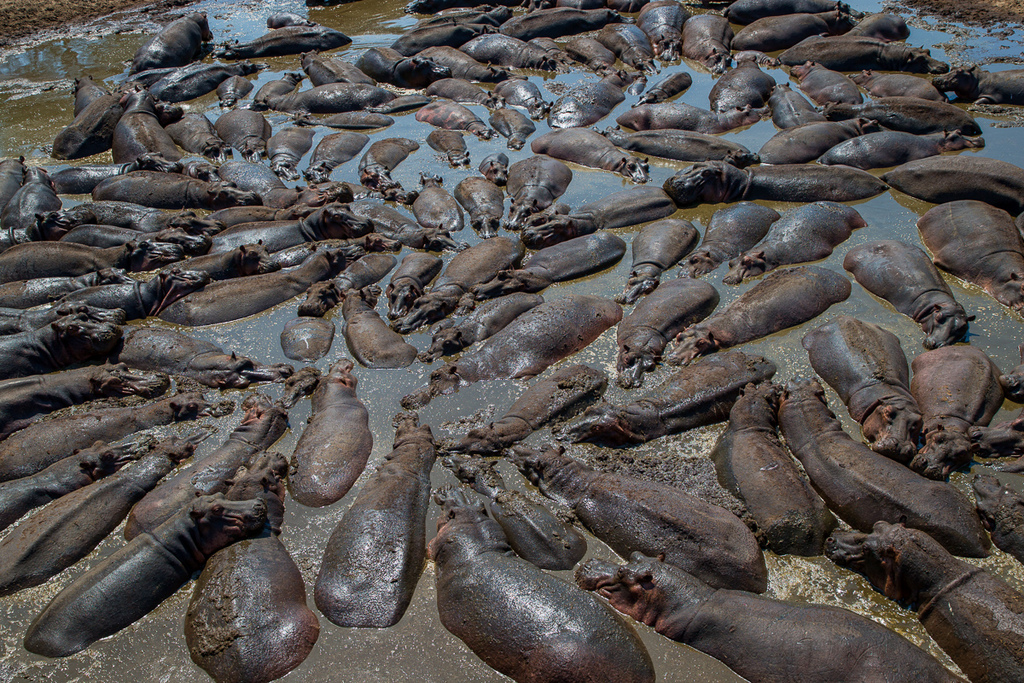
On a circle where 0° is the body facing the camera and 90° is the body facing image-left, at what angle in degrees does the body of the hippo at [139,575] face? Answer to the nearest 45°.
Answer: approximately 225°

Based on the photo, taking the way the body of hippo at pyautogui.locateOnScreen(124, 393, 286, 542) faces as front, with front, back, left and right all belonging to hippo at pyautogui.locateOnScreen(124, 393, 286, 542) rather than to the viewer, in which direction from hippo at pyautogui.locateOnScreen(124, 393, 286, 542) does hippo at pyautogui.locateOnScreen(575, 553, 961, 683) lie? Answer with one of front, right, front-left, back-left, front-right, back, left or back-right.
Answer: right

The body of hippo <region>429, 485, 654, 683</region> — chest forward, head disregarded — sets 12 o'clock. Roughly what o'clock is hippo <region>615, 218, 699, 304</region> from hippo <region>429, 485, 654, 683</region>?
hippo <region>615, 218, 699, 304</region> is roughly at 2 o'clock from hippo <region>429, 485, 654, 683</region>.

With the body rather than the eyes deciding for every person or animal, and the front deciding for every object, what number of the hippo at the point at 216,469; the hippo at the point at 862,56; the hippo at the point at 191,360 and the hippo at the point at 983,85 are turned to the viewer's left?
1

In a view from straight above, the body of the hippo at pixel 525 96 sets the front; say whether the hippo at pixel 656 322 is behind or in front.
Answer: in front

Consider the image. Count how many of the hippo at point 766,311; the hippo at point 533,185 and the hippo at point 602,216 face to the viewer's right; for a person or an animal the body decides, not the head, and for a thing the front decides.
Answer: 0

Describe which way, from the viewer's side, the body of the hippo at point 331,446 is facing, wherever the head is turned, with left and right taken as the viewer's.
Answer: facing away from the viewer

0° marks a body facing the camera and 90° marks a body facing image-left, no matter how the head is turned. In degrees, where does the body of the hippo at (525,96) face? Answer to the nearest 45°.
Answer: approximately 315°

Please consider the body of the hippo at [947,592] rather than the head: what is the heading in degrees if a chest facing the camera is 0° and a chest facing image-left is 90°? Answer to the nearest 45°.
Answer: approximately 135°

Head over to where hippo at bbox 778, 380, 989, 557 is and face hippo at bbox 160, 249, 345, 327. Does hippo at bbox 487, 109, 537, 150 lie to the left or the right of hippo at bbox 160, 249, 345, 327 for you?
right

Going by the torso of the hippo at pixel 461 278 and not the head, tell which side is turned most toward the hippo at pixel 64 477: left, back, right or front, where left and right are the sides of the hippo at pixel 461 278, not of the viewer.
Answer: front

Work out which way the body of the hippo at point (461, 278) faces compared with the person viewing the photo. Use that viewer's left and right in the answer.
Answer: facing the viewer and to the left of the viewer

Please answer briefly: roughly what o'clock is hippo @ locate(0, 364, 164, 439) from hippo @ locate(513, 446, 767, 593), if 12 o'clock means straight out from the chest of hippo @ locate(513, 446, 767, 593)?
hippo @ locate(0, 364, 164, 439) is roughly at 11 o'clock from hippo @ locate(513, 446, 767, 593).

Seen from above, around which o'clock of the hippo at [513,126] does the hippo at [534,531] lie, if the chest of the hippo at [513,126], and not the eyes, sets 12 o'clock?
the hippo at [534,531] is roughly at 12 o'clock from the hippo at [513,126].

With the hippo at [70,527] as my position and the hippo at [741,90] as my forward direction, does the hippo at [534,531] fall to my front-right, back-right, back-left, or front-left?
front-right

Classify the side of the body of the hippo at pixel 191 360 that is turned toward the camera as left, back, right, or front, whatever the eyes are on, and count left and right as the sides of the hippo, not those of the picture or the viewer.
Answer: right

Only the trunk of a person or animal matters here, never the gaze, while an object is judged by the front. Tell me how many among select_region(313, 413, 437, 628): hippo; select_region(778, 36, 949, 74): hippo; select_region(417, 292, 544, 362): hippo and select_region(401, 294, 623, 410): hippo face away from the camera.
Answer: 1

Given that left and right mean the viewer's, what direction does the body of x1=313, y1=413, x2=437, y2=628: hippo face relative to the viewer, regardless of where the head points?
facing away from the viewer
